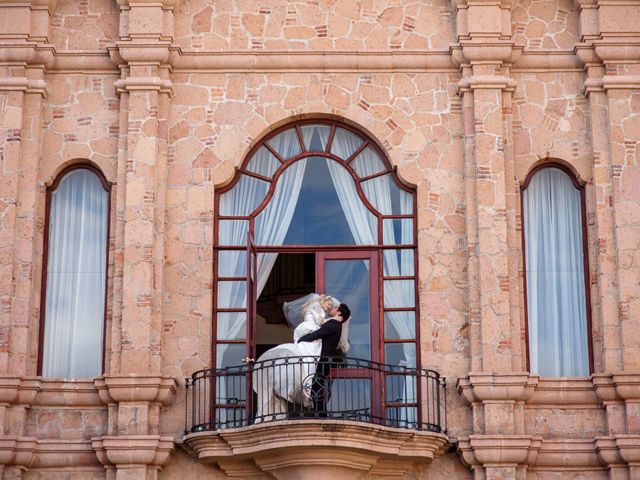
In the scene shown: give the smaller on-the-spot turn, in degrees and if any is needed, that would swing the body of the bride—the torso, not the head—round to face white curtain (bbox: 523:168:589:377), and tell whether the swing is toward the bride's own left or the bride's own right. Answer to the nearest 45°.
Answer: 0° — they already face it

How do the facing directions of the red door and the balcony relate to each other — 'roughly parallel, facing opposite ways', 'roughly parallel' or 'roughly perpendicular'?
roughly parallel

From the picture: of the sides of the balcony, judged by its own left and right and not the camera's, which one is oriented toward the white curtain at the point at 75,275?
right

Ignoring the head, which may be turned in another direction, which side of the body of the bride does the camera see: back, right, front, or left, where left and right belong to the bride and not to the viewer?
right

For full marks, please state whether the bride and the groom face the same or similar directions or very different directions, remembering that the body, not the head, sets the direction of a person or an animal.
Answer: very different directions

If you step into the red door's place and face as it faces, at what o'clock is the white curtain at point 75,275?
The white curtain is roughly at 3 o'clock from the red door.

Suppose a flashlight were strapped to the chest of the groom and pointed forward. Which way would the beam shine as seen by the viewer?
to the viewer's left

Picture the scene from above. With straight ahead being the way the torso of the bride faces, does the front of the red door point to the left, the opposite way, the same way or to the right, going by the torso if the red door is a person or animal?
to the right

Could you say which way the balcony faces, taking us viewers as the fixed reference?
facing the viewer

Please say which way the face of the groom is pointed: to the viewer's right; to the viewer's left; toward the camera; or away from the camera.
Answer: to the viewer's left

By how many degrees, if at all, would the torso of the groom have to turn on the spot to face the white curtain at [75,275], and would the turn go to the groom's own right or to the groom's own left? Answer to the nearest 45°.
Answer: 0° — they already face it

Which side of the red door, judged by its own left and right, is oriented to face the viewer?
front

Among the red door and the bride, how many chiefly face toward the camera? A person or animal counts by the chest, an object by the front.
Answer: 1
